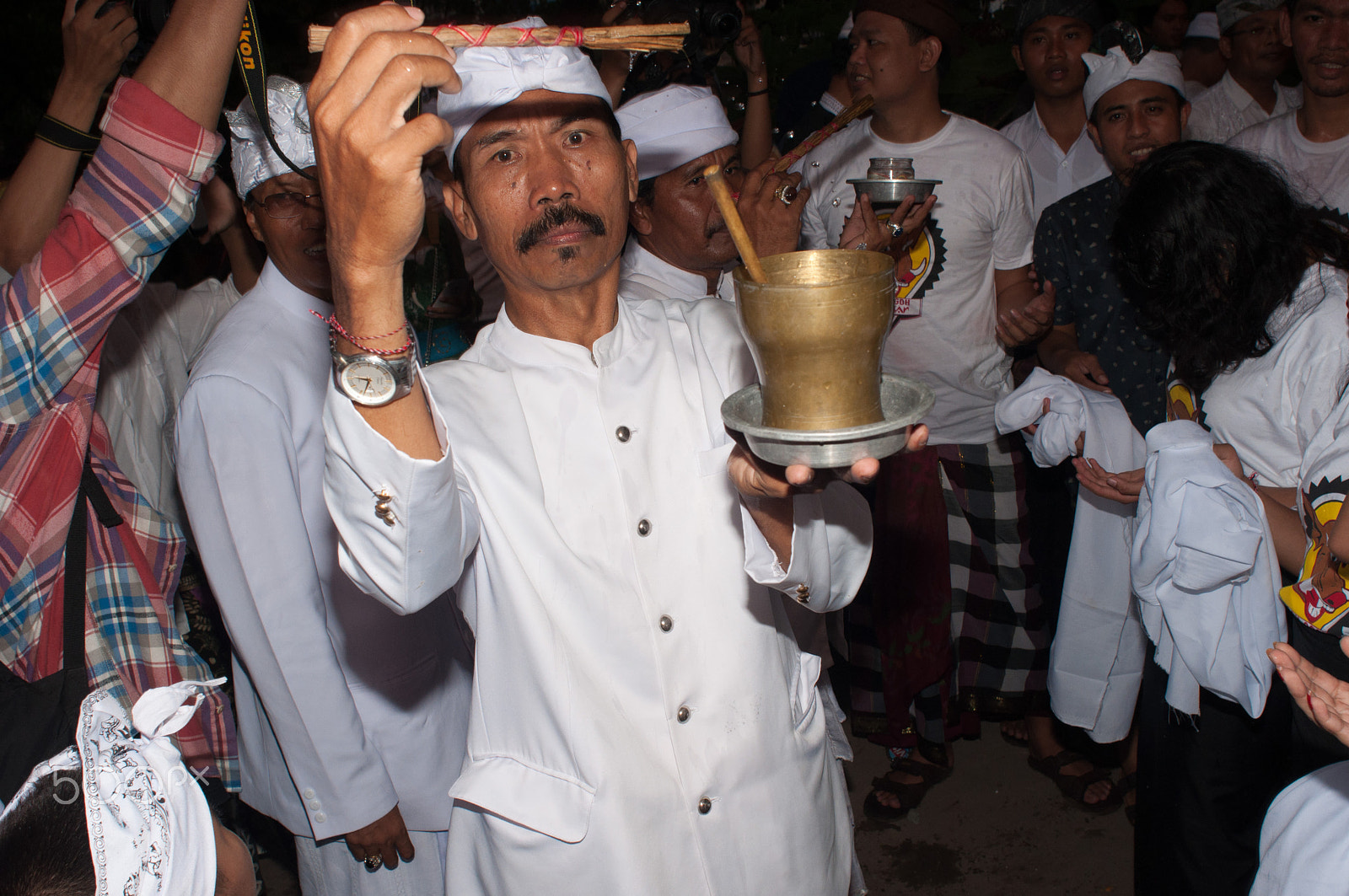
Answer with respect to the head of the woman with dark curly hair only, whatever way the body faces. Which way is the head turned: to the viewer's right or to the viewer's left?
to the viewer's left

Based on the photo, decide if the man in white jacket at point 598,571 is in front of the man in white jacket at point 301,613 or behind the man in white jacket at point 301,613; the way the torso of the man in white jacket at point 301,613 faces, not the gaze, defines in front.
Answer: in front

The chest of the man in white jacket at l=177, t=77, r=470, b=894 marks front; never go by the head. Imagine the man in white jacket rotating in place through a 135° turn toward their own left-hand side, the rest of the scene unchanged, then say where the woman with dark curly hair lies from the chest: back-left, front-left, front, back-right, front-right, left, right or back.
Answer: right

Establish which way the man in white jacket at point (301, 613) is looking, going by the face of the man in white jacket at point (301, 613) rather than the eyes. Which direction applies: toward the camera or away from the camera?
toward the camera

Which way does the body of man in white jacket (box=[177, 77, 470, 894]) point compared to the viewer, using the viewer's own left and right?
facing the viewer and to the right of the viewer

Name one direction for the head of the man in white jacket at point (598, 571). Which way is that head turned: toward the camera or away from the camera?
toward the camera
